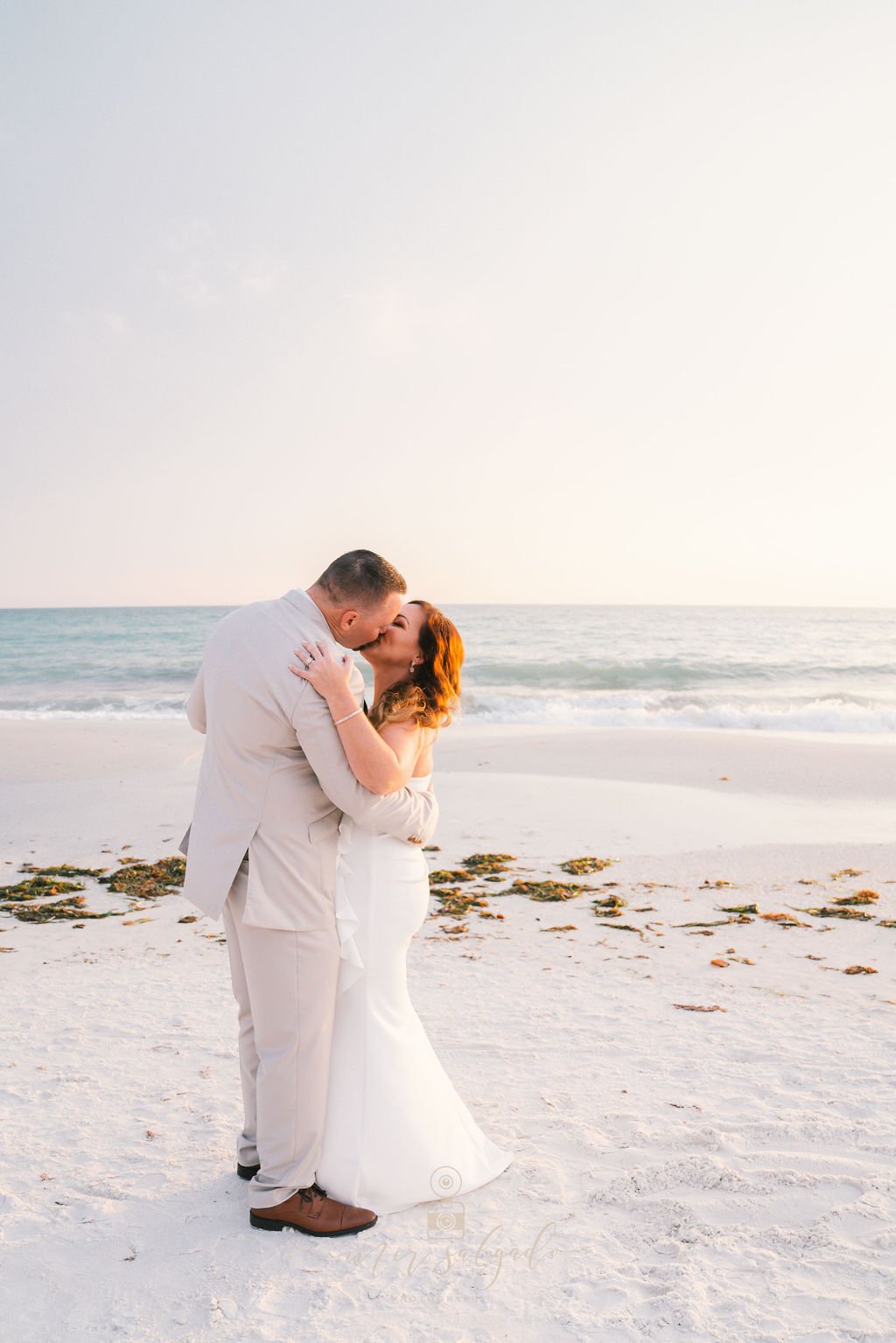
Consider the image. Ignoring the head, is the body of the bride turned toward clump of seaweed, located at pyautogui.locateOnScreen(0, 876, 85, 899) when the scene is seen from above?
no

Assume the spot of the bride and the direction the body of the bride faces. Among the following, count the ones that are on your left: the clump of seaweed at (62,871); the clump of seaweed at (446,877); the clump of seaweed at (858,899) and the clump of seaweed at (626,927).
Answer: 0

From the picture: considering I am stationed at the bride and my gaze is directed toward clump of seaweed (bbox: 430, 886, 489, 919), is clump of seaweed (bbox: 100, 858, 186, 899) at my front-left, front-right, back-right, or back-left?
front-left

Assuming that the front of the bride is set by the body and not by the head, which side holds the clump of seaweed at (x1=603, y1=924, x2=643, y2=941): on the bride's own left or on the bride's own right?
on the bride's own right

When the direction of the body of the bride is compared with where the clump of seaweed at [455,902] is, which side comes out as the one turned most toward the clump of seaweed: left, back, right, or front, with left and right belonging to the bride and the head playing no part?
right

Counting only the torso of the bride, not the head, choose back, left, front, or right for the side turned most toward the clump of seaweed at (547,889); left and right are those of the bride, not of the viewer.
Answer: right

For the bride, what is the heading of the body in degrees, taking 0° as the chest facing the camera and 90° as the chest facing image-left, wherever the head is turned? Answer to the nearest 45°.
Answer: approximately 90°

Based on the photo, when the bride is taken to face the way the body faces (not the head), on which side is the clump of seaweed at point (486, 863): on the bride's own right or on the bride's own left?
on the bride's own right

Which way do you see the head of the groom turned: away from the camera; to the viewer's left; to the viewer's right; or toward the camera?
to the viewer's right

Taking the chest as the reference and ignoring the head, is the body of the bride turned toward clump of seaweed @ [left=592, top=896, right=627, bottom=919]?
no

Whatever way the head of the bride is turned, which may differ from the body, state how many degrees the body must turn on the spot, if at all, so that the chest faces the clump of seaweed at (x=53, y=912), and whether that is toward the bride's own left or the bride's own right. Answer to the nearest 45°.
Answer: approximately 45° to the bride's own right

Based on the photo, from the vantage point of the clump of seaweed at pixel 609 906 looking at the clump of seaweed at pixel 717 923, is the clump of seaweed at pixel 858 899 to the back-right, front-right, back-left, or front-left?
front-left

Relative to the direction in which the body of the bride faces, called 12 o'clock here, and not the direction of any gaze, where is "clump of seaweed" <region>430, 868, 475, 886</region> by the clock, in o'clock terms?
The clump of seaweed is roughly at 3 o'clock from the bride.
